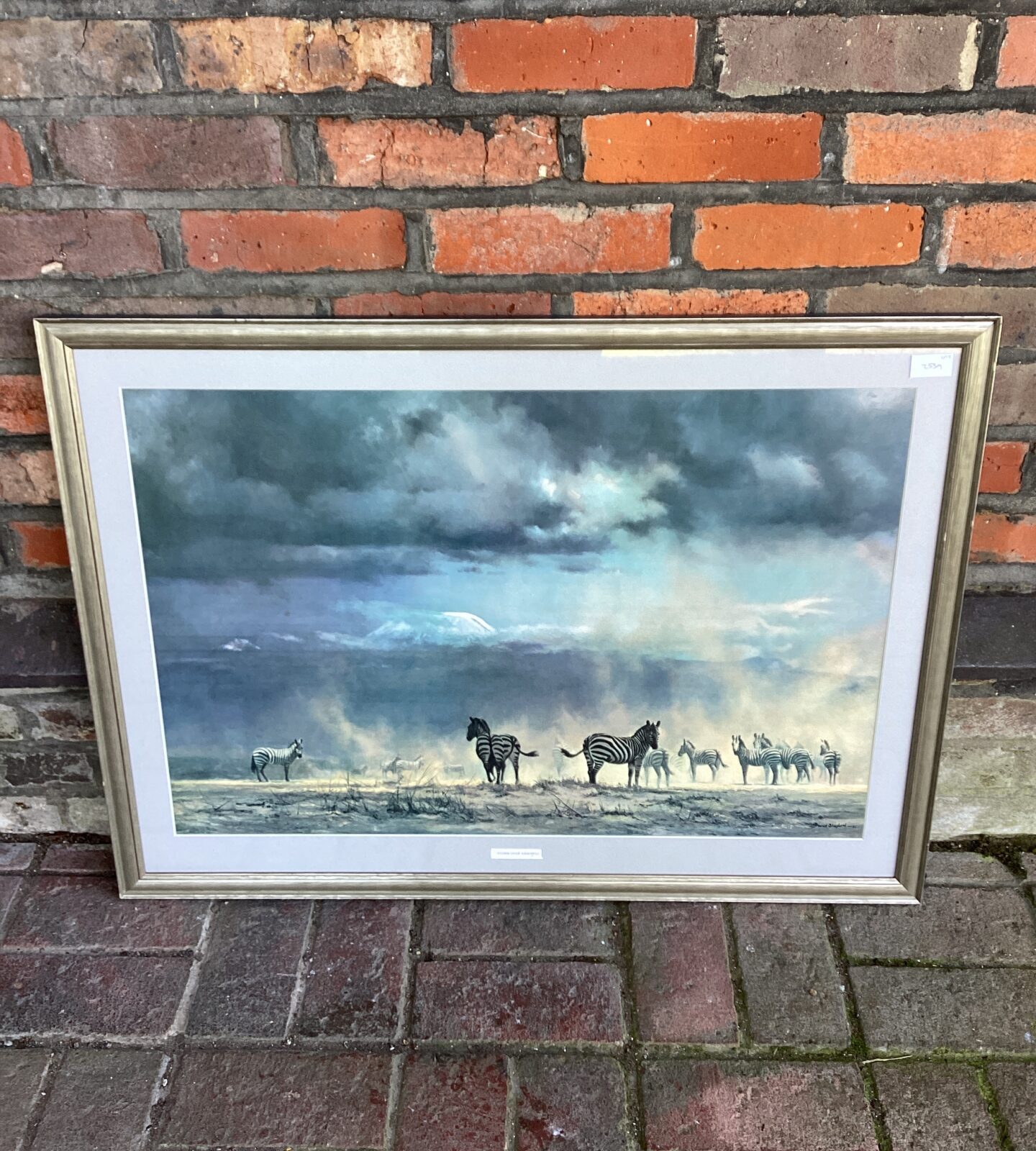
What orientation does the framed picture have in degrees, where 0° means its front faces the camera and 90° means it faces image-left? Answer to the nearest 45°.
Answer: approximately 0°
